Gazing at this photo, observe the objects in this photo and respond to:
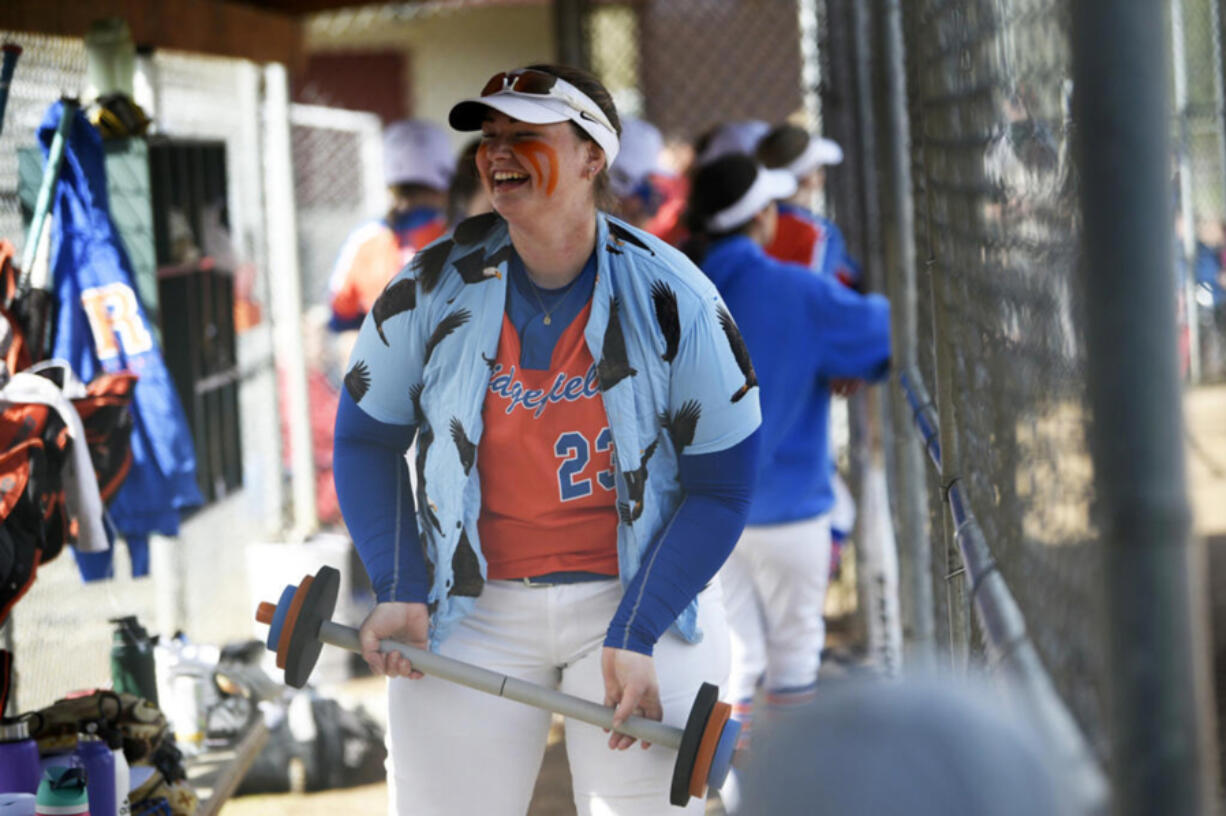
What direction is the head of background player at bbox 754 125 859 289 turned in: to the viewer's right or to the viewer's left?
to the viewer's right

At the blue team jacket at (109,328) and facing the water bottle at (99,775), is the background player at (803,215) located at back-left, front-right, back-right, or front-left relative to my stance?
back-left

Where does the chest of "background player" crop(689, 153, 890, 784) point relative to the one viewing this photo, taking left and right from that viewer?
facing away from the viewer and to the right of the viewer

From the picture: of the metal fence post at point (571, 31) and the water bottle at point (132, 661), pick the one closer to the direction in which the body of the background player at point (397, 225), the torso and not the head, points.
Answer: the metal fence post

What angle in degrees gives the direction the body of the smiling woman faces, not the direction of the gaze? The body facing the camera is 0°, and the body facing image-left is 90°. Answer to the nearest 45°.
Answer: approximately 0°

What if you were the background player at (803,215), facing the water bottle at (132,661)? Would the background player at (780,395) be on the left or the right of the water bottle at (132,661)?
left

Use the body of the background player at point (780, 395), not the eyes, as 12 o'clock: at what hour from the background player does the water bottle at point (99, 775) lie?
The water bottle is roughly at 6 o'clock from the background player.
